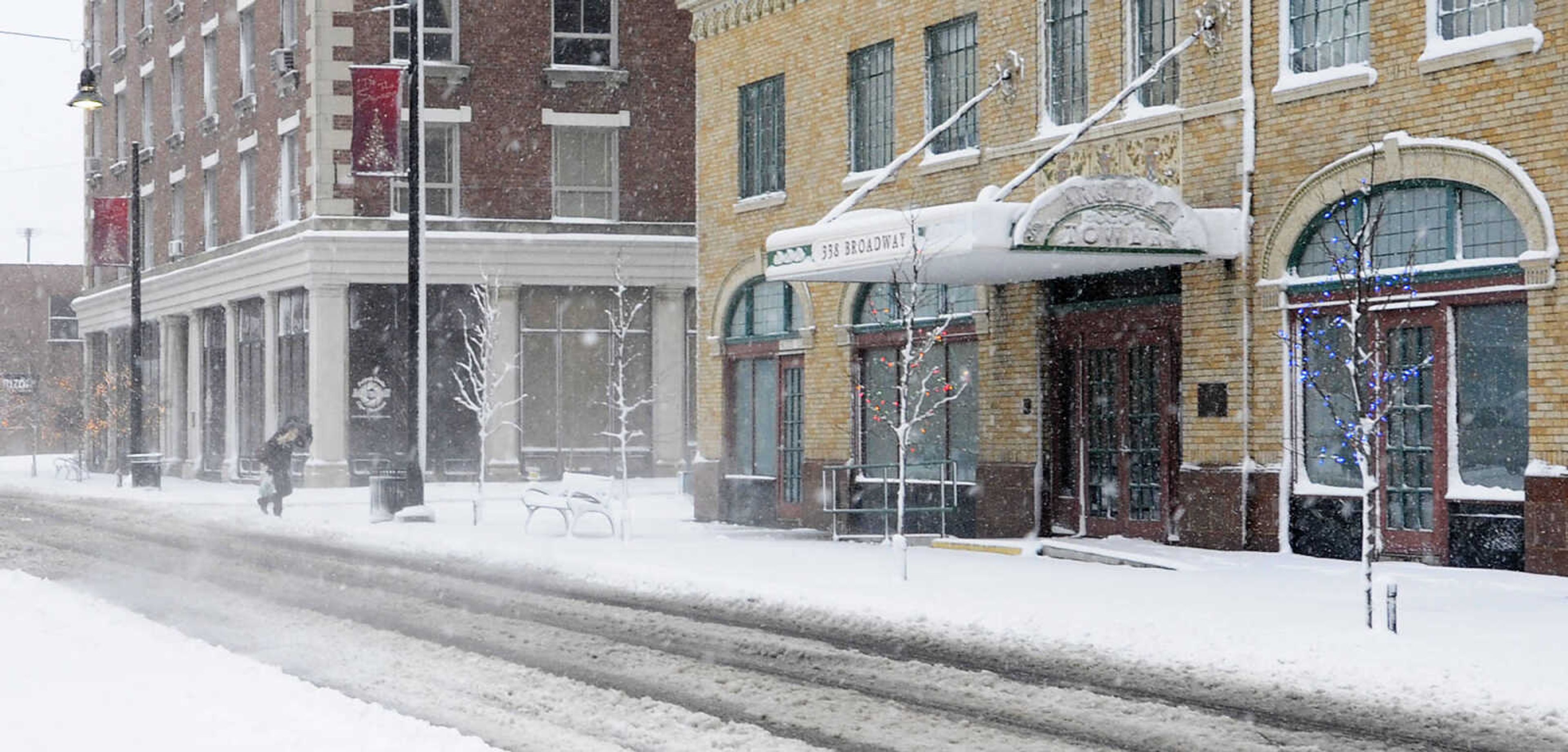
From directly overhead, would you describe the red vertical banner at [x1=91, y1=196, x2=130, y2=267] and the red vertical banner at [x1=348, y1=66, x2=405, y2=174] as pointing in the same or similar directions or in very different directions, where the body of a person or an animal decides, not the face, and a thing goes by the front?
same or similar directions

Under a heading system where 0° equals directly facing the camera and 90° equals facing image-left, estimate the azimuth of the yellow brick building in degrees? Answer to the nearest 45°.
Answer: approximately 45°

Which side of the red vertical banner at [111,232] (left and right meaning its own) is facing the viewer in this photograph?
front

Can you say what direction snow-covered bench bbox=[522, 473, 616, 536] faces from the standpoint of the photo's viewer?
facing the viewer and to the left of the viewer

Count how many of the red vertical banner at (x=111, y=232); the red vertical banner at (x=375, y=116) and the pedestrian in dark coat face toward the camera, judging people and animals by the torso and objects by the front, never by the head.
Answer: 2

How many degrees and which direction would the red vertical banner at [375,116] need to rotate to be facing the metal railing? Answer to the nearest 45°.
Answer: approximately 45° to its left

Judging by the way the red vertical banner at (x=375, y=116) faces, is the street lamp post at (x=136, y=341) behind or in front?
behind

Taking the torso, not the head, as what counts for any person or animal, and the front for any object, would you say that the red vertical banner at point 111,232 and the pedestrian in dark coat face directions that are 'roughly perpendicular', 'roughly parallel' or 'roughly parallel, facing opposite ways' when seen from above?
roughly perpendicular

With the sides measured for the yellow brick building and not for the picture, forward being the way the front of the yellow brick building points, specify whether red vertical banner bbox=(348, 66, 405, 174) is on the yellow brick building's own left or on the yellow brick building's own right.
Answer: on the yellow brick building's own right

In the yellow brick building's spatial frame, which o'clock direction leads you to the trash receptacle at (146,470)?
The trash receptacle is roughly at 3 o'clock from the yellow brick building.

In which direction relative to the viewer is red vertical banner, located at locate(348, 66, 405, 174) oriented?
toward the camera
